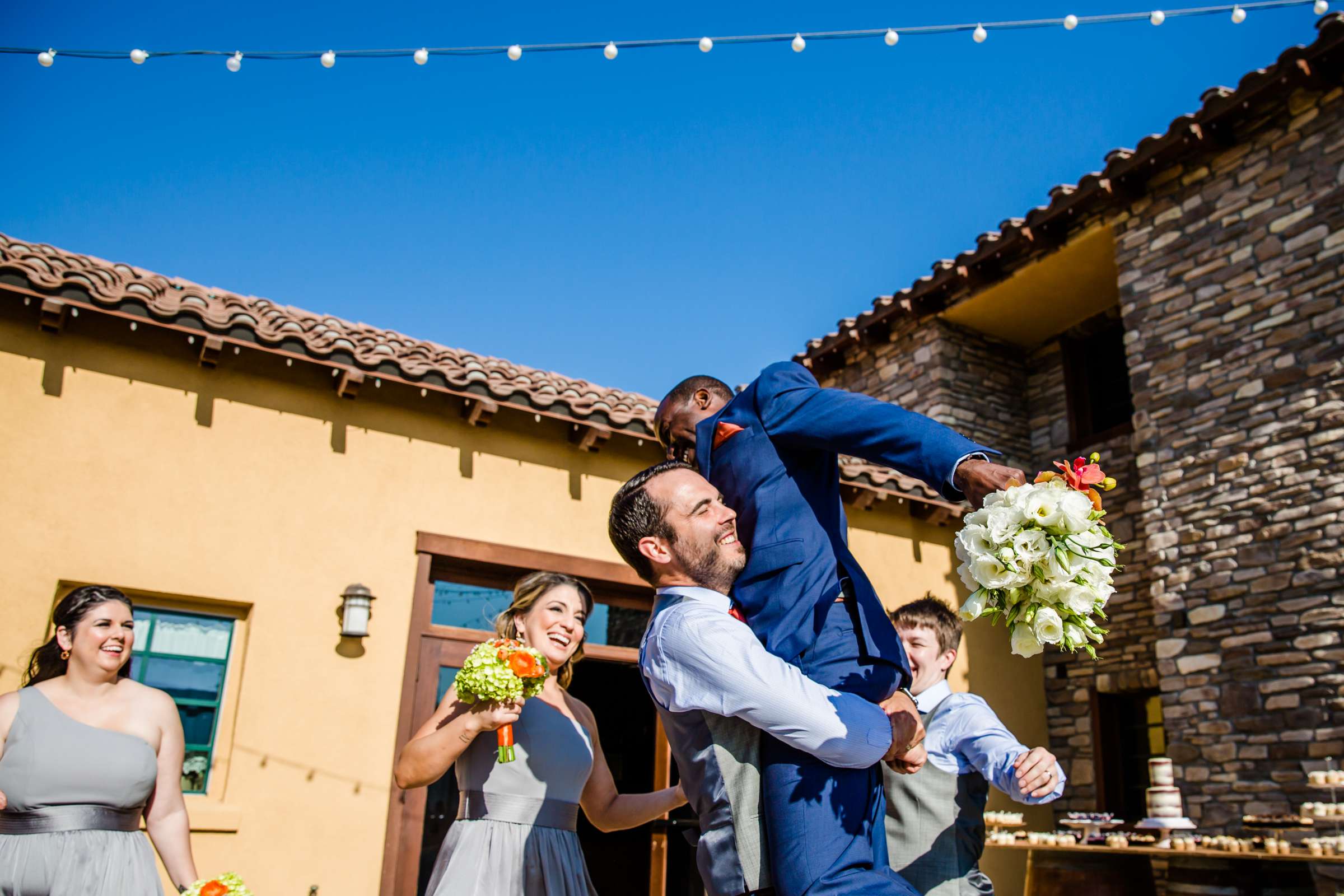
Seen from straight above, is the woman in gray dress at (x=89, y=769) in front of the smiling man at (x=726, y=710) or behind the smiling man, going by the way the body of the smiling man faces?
behind

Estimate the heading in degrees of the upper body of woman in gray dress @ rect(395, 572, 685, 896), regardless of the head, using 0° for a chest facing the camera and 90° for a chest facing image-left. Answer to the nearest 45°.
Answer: approximately 315°

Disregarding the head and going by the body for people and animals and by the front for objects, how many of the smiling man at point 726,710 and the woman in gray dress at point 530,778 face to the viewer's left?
0

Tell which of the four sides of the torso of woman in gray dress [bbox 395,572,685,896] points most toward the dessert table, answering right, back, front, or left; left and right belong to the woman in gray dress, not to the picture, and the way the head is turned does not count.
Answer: left

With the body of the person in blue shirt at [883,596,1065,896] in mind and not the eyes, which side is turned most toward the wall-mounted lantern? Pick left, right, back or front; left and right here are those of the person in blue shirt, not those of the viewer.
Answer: right

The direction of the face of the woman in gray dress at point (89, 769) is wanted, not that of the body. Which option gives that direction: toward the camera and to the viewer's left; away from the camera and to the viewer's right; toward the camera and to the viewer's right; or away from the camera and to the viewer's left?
toward the camera and to the viewer's right

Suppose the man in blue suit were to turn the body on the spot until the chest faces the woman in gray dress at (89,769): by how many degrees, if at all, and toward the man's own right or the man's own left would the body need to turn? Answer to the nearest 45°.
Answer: approximately 45° to the man's own right

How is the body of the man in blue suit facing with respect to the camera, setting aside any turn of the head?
to the viewer's left

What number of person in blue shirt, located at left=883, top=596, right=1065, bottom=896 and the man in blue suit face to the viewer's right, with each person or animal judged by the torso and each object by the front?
0

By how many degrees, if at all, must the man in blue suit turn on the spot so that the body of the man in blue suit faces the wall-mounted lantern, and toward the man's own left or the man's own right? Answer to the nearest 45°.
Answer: approximately 45° to the man's own right

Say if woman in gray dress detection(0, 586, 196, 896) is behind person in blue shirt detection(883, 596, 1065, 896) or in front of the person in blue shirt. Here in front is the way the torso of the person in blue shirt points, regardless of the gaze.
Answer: in front

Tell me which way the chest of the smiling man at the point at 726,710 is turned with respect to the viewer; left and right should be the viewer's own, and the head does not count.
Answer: facing to the right of the viewer

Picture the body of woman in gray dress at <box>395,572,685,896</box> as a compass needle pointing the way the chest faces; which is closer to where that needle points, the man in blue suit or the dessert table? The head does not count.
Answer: the man in blue suit
